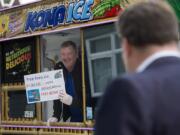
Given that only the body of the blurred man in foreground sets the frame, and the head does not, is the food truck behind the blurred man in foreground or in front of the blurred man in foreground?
in front

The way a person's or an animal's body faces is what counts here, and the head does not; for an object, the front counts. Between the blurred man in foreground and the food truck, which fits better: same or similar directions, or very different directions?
very different directions

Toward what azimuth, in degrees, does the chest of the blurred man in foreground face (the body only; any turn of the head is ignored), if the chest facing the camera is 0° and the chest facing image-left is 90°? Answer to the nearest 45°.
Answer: approximately 135°

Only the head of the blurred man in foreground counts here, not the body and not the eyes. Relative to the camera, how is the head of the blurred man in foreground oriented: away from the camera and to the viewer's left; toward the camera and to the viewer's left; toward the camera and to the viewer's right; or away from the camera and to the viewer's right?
away from the camera and to the viewer's left
